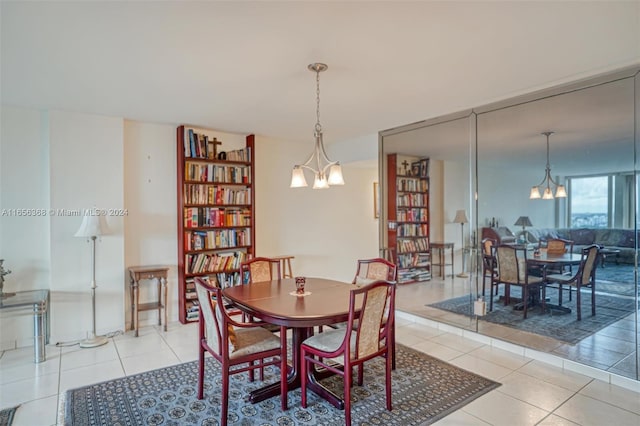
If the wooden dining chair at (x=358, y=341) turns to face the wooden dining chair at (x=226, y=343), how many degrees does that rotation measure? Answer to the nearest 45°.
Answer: approximately 45° to its left

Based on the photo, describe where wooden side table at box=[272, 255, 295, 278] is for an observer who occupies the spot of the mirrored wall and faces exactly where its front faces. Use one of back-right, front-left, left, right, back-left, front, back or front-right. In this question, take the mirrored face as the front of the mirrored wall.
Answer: front-right

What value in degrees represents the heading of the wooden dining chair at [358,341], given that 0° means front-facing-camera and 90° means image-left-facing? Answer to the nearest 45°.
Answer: approximately 135°

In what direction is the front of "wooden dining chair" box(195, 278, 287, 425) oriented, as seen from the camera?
facing away from the viewer and to the right of the viewer

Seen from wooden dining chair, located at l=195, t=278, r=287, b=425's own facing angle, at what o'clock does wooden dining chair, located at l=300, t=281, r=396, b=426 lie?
wooden dining chair, located at l=300, t=281, r=396, b=426 is roughly at 2 o'clock from wooden dining chair, located at l=195, t=278, r=287, b=425.

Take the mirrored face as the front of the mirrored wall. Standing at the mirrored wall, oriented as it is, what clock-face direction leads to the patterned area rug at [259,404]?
The patterned area rug is roughly at 12 o'clock from the mirrored wall.

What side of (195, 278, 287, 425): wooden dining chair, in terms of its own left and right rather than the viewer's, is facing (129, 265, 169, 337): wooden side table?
left

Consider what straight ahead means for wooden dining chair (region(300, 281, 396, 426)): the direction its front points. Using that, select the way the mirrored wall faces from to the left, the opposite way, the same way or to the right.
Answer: to the left

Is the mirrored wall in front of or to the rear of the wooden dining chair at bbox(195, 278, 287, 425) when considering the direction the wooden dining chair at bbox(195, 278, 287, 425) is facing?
in front

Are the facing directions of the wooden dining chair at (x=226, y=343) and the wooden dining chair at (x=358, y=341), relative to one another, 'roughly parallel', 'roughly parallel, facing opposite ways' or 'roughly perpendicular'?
roughly perpendicular

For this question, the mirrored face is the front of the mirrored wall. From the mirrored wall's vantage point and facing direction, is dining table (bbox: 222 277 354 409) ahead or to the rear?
ahead

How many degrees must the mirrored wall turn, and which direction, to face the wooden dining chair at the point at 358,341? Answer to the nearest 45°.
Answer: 0° — it already faces it
